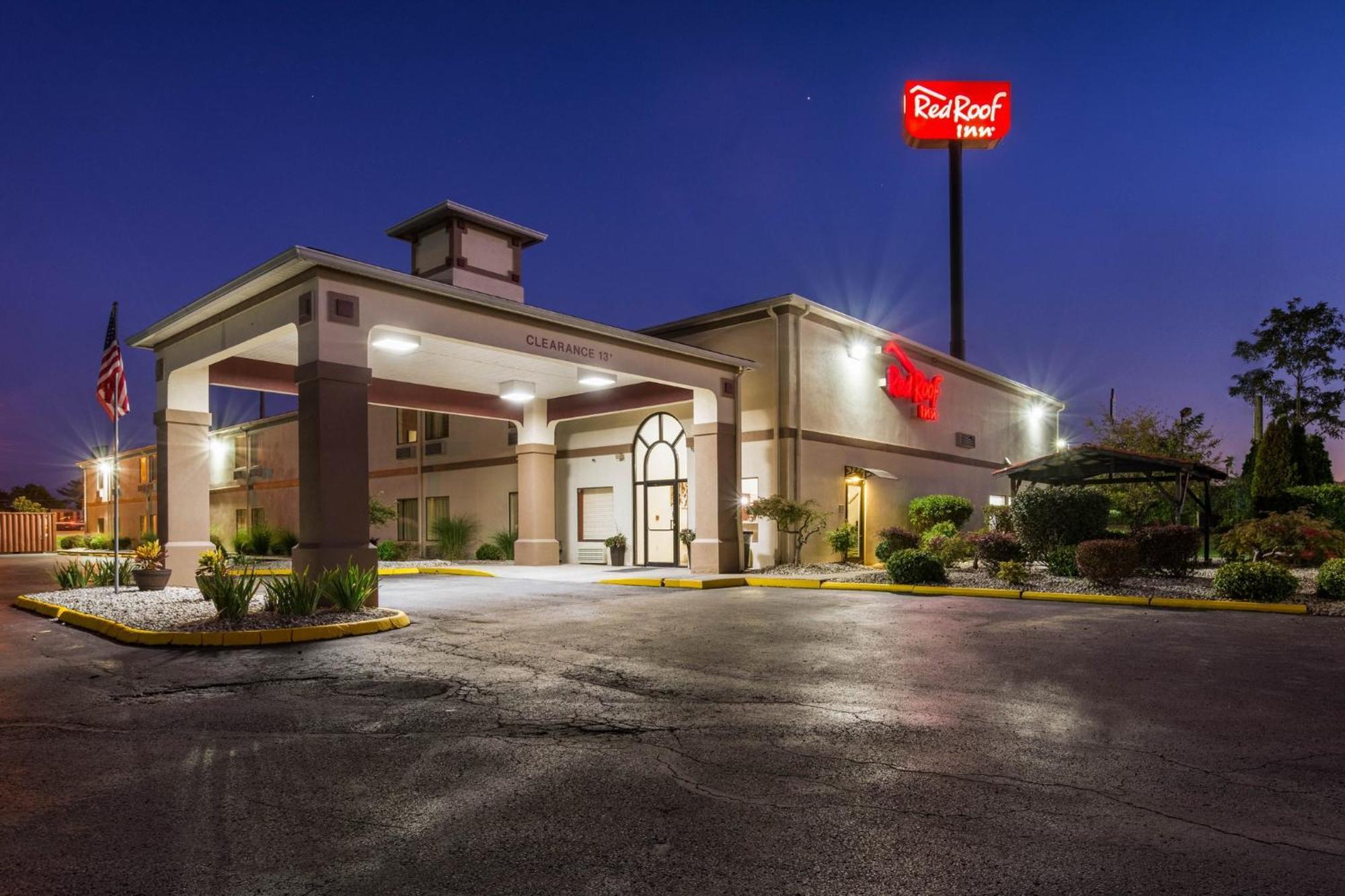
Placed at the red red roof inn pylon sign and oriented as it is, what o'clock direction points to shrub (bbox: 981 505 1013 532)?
The shrub is roughly at 12 o'clock from the red red roof inn pylon sign.

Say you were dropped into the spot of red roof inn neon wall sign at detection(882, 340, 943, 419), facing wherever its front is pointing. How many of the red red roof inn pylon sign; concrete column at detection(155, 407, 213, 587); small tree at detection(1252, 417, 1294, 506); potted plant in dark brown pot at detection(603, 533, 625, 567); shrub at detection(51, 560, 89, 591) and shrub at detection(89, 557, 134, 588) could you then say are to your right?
4

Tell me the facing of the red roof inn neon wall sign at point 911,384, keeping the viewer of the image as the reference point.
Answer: facing the viewer and to the right of the viewer

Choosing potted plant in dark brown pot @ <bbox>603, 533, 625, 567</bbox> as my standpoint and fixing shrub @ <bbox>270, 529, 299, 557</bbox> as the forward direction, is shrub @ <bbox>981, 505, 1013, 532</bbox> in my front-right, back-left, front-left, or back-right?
back-right

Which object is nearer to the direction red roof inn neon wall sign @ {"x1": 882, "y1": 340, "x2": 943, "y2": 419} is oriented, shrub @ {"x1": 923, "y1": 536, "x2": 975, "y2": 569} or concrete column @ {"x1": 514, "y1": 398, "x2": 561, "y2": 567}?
the shrub

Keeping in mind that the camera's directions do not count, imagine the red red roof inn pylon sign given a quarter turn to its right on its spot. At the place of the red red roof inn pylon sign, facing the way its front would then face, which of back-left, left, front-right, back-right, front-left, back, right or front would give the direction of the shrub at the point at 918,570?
left

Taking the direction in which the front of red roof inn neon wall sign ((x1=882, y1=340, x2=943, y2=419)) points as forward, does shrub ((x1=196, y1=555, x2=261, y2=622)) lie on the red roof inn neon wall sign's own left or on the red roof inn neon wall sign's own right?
on the red roof inn neon wall sign's own right

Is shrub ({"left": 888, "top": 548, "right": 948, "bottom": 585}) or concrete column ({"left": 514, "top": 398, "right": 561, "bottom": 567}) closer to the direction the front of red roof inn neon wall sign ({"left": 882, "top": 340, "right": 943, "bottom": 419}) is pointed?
the shrub

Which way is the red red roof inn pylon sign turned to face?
toward the camera

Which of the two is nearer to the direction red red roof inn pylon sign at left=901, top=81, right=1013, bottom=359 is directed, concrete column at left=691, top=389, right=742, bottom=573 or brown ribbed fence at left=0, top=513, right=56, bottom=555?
the concrete column

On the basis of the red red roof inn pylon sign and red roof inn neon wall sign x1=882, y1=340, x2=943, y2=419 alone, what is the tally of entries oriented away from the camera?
0

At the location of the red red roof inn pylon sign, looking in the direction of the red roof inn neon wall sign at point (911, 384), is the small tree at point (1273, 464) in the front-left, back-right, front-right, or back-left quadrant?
front-left

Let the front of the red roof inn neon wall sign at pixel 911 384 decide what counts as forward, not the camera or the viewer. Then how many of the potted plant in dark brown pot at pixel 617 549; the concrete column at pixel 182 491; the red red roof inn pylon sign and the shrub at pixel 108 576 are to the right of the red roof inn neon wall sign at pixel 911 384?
3
